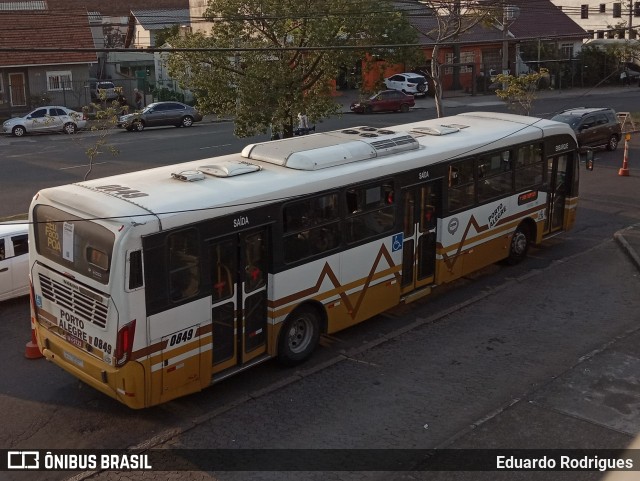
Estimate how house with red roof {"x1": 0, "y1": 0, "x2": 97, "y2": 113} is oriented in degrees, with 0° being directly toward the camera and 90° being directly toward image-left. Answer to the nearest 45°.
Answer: approximately 0°

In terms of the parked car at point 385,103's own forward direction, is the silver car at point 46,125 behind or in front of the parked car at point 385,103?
in front

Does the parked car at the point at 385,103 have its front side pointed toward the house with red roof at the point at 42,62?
yes

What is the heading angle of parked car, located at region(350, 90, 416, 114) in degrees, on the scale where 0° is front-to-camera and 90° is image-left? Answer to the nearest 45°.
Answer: approximately 90°

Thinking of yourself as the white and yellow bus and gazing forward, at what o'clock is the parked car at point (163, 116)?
The parked car is roughly at 10 o'clock from the white and yellow bus.

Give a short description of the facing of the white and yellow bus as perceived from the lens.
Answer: facing away from the viewer and to the right of the viewer

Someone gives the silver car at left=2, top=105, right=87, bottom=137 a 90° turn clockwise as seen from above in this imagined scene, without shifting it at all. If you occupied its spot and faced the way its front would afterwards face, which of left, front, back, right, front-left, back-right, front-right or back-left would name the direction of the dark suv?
back-right

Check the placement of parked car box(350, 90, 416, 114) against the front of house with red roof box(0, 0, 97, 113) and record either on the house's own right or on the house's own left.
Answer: on the house's own left

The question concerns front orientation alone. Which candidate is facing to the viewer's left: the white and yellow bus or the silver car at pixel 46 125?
the silver car

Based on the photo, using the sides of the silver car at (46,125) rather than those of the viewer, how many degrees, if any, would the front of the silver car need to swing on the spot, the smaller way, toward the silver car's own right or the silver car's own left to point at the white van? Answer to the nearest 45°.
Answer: approximately 90° to the silver car's own left

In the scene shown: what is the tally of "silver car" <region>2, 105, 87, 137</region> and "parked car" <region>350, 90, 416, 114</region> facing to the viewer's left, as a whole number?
2

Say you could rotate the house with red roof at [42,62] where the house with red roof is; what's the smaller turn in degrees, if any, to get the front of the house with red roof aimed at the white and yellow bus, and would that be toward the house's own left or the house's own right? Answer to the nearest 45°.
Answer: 0° — it already faces it

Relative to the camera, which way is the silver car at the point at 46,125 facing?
to the viewer's left

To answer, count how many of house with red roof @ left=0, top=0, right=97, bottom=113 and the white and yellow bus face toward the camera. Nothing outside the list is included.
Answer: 1

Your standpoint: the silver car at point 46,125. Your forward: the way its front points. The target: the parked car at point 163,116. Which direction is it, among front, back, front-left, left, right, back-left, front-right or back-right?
back
